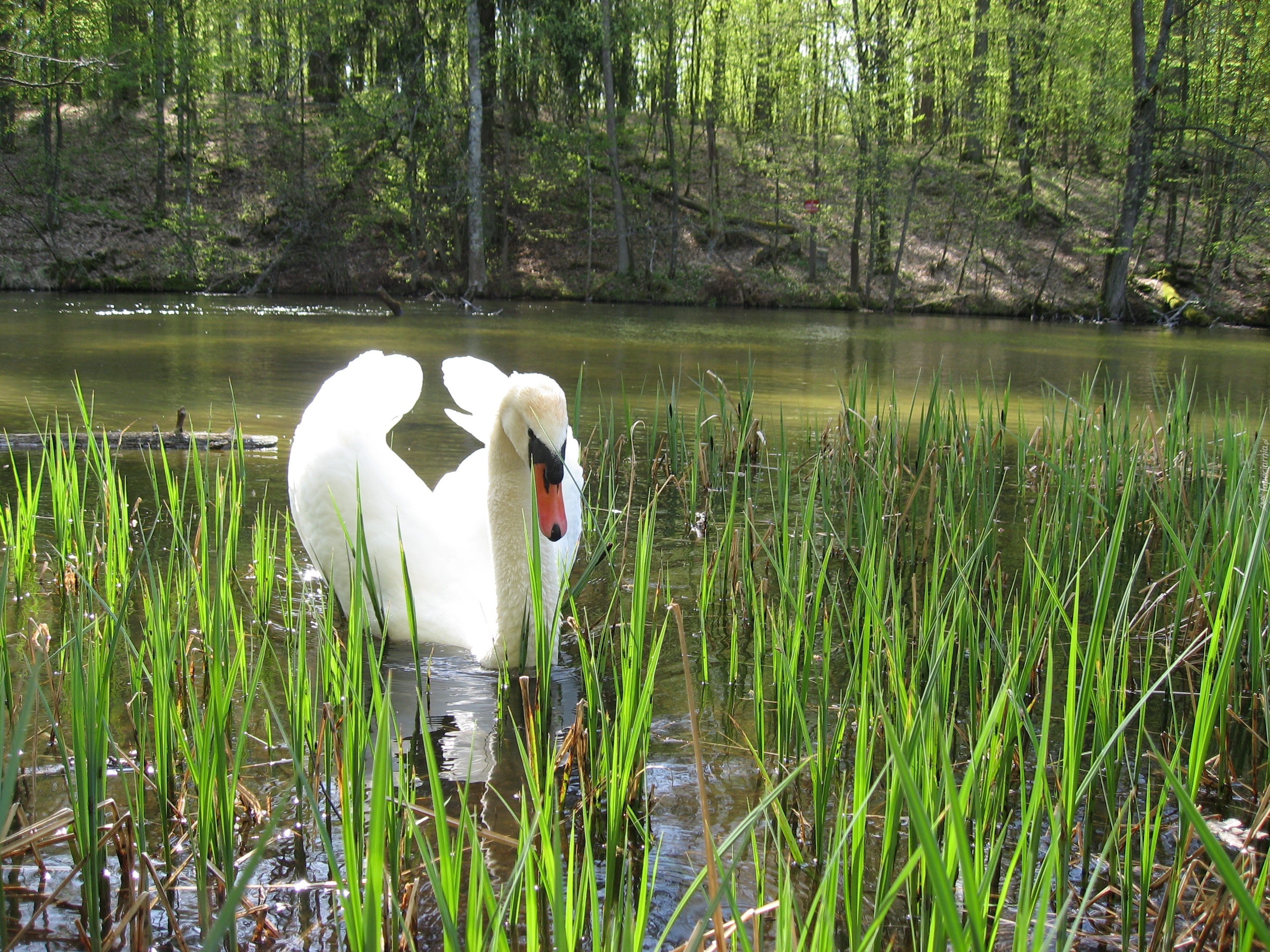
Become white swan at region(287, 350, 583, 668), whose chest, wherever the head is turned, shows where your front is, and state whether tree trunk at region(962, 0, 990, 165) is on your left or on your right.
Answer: on your left

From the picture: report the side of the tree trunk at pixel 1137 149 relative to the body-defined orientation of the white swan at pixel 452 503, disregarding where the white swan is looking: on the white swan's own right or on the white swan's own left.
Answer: on the white swan's own left

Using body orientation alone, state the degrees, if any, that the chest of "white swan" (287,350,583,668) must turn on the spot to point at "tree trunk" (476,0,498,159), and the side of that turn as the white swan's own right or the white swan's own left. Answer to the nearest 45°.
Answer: approximately 135° to the white swan's own left

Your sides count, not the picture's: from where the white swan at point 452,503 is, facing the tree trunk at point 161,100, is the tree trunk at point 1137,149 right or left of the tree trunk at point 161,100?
right

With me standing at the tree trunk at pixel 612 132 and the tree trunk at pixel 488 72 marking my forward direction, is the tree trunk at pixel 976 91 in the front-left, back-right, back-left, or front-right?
back-right

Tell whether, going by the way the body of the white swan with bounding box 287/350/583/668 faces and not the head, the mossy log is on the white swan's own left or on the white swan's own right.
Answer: on the white swan's own left

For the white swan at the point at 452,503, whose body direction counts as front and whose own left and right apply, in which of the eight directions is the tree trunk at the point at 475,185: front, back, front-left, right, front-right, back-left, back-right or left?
back-left

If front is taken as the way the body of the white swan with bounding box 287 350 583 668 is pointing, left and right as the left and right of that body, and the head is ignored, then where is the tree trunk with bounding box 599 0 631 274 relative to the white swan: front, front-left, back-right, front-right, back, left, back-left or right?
back-left

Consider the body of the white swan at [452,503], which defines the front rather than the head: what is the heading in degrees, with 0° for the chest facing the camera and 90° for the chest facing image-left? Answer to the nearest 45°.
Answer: approximately 315°
